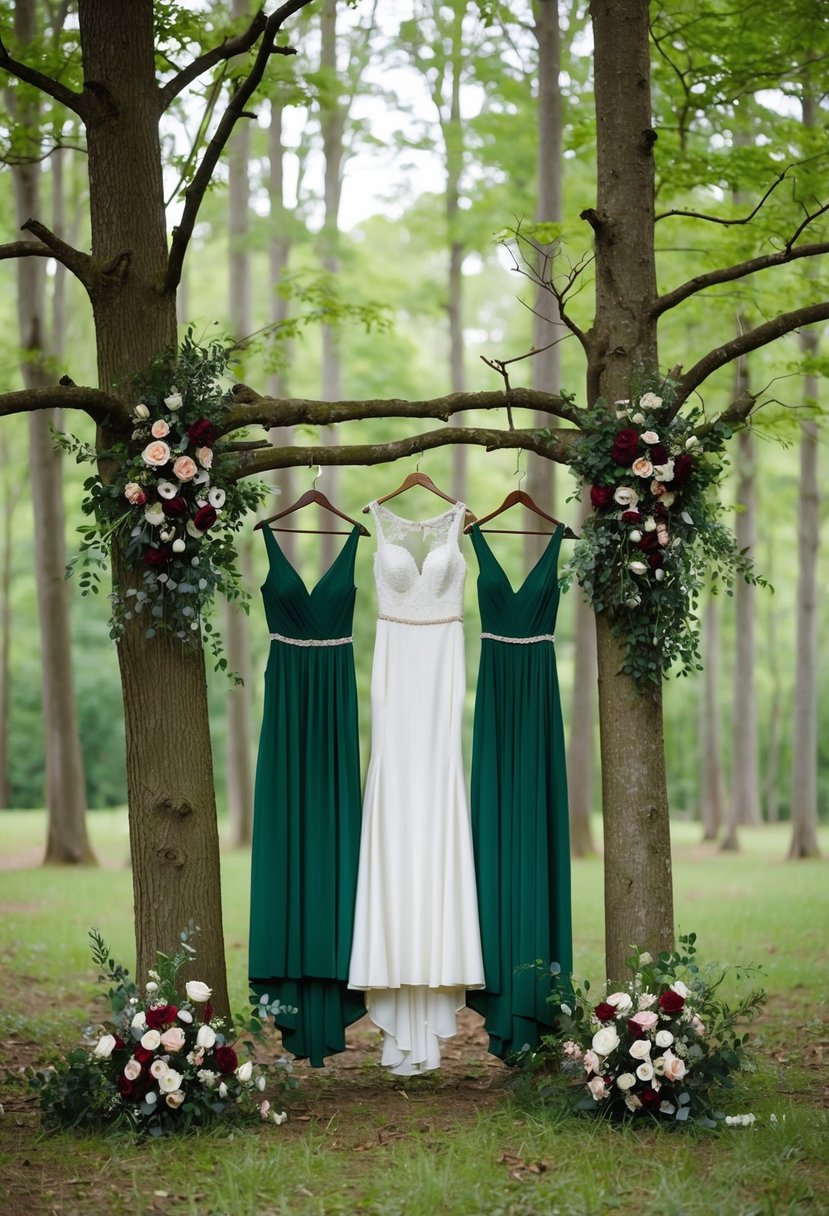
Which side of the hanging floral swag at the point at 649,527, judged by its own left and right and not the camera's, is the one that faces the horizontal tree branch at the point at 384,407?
right

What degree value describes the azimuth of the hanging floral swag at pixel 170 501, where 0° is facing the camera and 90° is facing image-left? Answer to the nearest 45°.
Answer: approximately 0°

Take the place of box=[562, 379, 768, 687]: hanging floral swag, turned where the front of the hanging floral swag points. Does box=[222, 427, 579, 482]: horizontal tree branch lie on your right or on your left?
on your right

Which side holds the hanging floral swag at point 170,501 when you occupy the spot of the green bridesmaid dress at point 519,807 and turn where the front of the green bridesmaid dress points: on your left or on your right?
on your right
